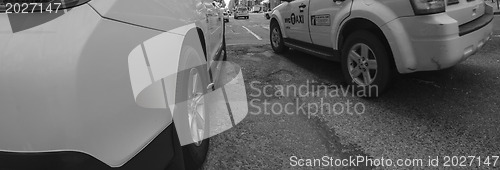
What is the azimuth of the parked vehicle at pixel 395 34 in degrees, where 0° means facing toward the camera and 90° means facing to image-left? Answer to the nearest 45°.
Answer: approximately 135°

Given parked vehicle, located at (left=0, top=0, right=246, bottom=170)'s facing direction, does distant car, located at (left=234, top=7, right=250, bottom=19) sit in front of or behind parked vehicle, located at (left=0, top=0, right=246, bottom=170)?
in front

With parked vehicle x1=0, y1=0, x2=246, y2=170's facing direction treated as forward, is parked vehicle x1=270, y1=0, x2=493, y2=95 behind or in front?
in front

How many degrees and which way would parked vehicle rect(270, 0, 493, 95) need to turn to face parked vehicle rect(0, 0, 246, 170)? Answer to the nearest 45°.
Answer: approximately 90° to its left

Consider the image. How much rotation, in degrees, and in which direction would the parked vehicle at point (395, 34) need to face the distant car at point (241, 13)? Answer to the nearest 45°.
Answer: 0° — it already faces it

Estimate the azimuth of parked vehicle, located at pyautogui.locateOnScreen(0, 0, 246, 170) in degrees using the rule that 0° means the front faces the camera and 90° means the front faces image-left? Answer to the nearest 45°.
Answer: approximately 225°

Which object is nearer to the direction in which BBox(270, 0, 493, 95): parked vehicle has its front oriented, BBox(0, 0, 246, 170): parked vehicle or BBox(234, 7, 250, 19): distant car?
the distant car
